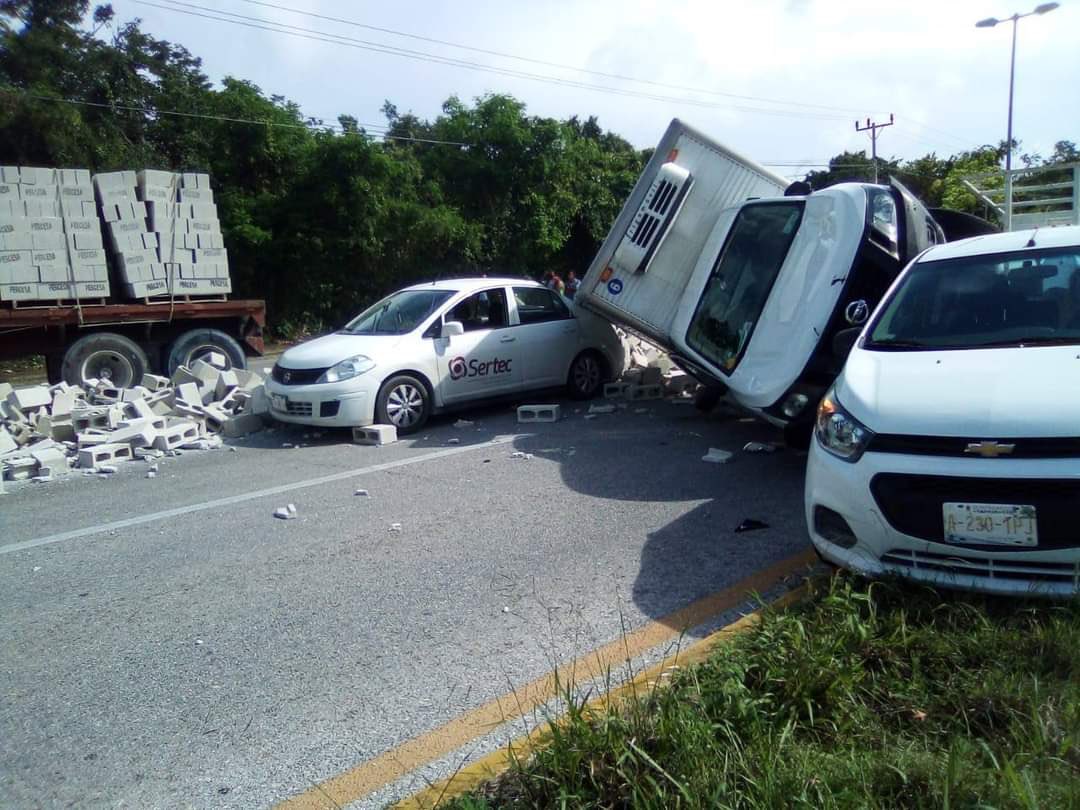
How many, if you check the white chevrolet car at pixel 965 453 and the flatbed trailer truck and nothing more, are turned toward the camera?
1

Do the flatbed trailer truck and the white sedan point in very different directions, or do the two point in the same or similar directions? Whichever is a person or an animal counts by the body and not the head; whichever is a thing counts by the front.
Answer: same or similar directions

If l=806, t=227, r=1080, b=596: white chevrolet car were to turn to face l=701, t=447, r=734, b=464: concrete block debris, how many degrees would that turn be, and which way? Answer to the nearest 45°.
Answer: approximately 135° to its right

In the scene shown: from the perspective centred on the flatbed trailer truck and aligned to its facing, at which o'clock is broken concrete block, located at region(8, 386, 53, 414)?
The broken concrete block is roughly at 10 o'clock from the flatbed trailer truck.

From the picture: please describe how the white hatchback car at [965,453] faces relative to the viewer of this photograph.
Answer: facing the viewer

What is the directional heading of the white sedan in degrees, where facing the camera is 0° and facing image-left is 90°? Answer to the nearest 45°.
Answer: approximately 45°

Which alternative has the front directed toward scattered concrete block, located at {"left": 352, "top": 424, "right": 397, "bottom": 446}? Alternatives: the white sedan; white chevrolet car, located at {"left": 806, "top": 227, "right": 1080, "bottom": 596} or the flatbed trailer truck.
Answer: the white sedan

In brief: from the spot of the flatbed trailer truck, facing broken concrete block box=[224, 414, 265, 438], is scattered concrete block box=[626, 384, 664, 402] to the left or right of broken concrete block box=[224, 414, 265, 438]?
left

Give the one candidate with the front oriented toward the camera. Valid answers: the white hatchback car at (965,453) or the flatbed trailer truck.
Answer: the white hatchback car

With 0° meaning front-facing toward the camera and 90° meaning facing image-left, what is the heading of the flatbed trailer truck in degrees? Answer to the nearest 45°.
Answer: approximately 90°

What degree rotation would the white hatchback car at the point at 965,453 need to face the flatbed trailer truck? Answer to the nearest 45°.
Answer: approximately 135° to its right

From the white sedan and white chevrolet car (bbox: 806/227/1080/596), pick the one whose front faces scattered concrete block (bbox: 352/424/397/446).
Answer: the white sedan

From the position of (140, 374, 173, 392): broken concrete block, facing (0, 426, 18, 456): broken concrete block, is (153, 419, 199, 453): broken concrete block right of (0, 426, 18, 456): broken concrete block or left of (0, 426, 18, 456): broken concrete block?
left
